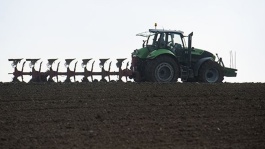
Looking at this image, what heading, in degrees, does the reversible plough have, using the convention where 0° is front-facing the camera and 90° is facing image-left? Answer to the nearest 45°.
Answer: approximately 270°

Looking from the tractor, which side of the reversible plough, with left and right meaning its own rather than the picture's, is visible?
front
